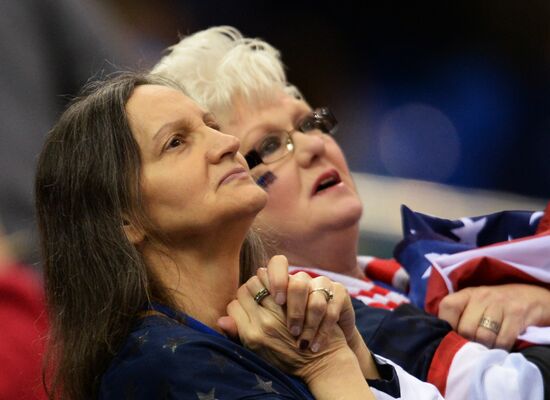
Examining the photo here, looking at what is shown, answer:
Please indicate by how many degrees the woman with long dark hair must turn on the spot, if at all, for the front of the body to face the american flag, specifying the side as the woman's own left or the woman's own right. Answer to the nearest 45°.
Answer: approximately 45° to the woman's own left
